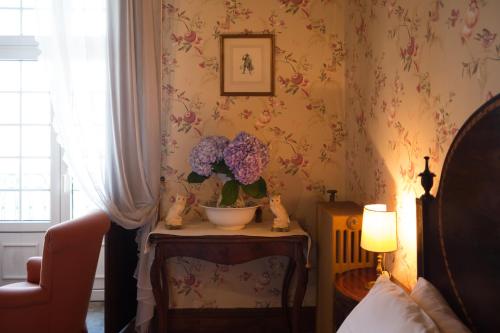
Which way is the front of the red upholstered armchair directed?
to the viewer's left

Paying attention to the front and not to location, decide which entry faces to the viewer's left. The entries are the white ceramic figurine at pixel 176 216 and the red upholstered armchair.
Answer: the red upholstered armchair

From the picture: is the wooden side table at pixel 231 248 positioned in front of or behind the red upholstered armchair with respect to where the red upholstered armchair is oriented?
behind

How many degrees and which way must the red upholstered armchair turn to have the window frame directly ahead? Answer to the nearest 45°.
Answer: approximately 90° to its right

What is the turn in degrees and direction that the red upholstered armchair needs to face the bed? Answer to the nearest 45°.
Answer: approximately 135° to its left

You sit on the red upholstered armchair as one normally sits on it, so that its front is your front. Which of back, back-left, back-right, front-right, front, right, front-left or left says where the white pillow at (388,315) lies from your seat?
back-left

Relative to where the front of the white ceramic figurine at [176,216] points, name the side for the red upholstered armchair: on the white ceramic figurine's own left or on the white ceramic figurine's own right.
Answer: on the white ceramic figurine's own right

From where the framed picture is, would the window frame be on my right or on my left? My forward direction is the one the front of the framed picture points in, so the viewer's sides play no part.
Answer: on my right

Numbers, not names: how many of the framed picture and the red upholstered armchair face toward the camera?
1
